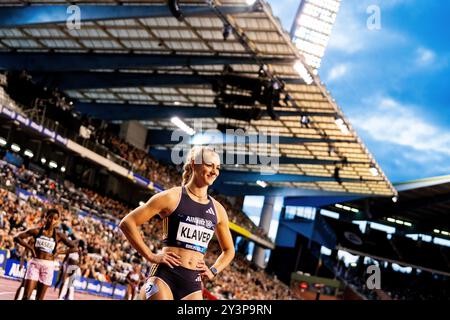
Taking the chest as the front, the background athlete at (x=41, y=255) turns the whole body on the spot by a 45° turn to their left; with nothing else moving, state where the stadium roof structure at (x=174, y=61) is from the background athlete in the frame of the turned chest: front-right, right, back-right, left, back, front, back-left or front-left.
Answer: back-left

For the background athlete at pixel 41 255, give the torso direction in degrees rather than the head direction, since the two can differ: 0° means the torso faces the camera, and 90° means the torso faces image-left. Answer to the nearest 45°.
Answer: approximately 0°
